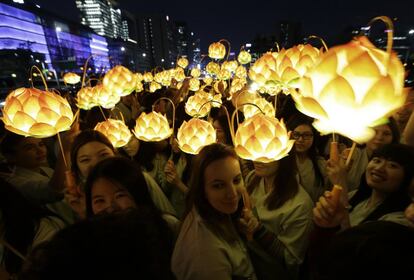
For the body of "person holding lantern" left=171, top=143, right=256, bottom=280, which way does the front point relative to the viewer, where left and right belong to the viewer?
facing the viewer and to the right of the viewer

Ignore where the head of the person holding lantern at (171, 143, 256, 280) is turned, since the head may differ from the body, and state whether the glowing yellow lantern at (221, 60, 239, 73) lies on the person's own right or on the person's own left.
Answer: on the person's own left

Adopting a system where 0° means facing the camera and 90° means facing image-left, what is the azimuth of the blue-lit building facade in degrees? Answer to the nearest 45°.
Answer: approximately 315°

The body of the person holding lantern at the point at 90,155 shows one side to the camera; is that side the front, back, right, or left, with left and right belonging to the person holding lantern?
front

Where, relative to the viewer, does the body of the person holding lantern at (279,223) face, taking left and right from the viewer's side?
facing the viewer and to the left of the viewer

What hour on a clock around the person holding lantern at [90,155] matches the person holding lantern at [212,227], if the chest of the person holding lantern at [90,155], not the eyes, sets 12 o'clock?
the person holding lantern at [212,227] is roughly at 11 o'clock from the person holding lantern at [90,155].

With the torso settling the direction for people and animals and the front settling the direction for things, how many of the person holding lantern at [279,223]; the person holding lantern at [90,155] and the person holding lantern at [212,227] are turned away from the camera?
0

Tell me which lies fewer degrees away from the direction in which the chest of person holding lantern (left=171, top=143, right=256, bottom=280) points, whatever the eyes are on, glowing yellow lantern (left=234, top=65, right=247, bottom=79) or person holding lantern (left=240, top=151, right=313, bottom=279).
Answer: the person holding lantern

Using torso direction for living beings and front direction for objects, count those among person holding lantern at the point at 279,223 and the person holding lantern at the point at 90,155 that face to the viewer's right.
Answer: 0
